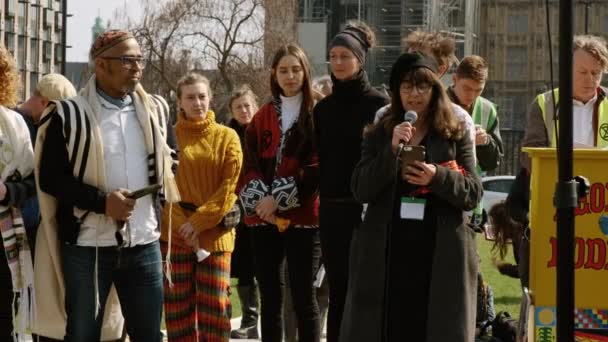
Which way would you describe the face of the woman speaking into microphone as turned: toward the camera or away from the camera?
toward the camera

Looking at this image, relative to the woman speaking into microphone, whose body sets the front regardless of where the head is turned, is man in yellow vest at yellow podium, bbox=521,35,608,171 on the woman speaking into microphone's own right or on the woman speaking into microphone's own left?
on the woman speaking into microphone's own left

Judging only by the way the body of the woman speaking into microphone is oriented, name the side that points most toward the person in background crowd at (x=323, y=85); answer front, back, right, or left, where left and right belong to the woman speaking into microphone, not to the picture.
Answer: back

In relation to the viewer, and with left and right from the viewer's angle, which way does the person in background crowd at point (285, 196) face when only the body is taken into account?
facing the viewer

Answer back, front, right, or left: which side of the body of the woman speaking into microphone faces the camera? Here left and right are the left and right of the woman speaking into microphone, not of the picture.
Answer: front

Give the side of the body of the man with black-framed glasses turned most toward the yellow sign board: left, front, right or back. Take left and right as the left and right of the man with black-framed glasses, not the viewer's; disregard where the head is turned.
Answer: front

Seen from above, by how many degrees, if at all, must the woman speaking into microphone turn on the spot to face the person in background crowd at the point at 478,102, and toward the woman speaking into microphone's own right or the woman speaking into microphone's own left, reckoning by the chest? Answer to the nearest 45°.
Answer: approximately 180°

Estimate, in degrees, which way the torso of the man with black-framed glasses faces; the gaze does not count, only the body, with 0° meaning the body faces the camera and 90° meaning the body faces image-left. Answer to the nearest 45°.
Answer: approximately 315°

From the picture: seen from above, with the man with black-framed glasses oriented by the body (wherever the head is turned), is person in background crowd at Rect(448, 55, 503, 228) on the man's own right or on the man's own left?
on the man's own left

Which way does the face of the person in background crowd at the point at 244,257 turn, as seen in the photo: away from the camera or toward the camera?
toward the camera

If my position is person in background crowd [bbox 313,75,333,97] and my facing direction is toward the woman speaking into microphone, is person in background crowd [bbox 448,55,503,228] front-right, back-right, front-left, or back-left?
front-left

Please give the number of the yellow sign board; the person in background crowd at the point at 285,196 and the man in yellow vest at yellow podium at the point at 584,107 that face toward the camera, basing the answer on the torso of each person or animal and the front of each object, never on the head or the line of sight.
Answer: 3

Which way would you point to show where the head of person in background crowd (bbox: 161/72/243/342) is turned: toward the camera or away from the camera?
toward the camera

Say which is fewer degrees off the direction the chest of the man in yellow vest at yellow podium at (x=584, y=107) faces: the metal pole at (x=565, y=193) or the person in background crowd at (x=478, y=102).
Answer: the metal pole

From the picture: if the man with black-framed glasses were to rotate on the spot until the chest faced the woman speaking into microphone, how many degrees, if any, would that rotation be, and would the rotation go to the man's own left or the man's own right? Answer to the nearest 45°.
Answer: approximately 45° to the man's own left

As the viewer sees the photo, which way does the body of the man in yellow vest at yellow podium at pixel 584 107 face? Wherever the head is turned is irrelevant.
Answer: toward the camera
